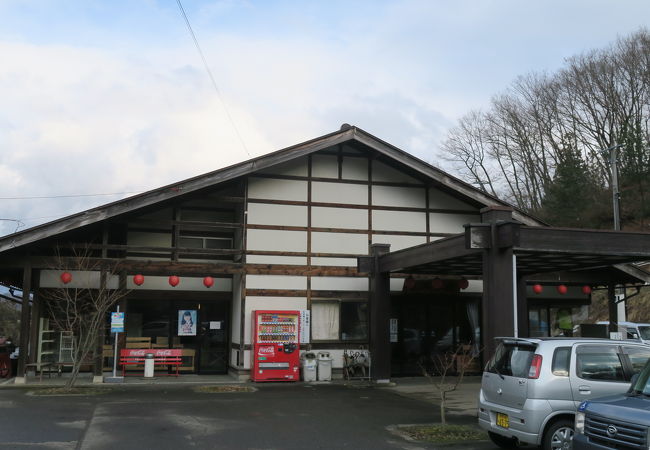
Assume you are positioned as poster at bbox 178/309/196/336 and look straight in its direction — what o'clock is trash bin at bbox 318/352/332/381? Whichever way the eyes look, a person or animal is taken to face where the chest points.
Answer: The trash bin is roughly at 10 o'clock from the poster.

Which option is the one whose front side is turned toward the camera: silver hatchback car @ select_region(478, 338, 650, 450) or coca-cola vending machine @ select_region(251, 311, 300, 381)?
the coca-cola vending machine

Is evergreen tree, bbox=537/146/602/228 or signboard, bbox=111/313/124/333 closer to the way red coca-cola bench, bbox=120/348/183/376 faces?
the signboard

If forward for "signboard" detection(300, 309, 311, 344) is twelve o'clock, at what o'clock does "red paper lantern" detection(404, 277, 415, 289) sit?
The red paper lantern is roughly at 9 o'clock from the signboard.

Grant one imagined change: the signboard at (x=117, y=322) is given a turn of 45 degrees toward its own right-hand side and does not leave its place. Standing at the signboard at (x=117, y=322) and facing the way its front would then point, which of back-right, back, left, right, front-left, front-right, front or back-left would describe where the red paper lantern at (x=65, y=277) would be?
front-right

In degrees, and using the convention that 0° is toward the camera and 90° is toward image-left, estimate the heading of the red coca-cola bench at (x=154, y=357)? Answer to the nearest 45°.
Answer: approximately 0°

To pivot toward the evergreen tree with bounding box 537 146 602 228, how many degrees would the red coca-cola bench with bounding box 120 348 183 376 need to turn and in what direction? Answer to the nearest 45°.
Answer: approximately 135° to its left

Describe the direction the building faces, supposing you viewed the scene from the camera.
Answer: facing the viewer

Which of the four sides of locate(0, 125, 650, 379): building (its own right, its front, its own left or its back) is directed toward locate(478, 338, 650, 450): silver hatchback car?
front

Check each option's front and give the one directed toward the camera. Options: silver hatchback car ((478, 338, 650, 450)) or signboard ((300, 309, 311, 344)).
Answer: the signboard

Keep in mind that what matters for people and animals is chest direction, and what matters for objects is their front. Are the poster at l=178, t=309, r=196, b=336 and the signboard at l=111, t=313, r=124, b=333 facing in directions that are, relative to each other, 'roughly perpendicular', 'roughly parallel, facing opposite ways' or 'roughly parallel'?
roughly parallel

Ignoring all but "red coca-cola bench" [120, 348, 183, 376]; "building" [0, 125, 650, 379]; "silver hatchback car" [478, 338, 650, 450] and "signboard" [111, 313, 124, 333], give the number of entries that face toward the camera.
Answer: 3

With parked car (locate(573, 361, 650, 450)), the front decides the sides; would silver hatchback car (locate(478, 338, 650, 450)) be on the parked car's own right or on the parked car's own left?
on the parked car's own right

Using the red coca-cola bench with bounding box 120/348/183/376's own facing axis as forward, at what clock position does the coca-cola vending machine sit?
The coca-cola vending machine is roughly at 10 o'clock from the red coca-cola bench.

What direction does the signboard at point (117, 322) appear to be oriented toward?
toward the camera

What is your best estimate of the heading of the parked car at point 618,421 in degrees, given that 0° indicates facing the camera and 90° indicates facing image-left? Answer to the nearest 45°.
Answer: approximately 45°

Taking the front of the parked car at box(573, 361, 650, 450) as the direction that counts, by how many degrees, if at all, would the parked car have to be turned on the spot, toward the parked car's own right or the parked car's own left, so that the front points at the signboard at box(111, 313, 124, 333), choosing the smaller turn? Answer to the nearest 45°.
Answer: approximately 90° to the parked car's own right
